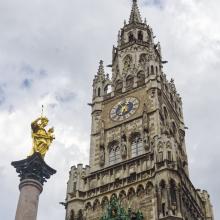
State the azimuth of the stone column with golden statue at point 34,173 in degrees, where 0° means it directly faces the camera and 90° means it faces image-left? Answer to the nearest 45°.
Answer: approximately 315°

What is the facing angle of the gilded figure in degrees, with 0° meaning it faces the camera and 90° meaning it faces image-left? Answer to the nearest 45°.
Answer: approximately 315°
